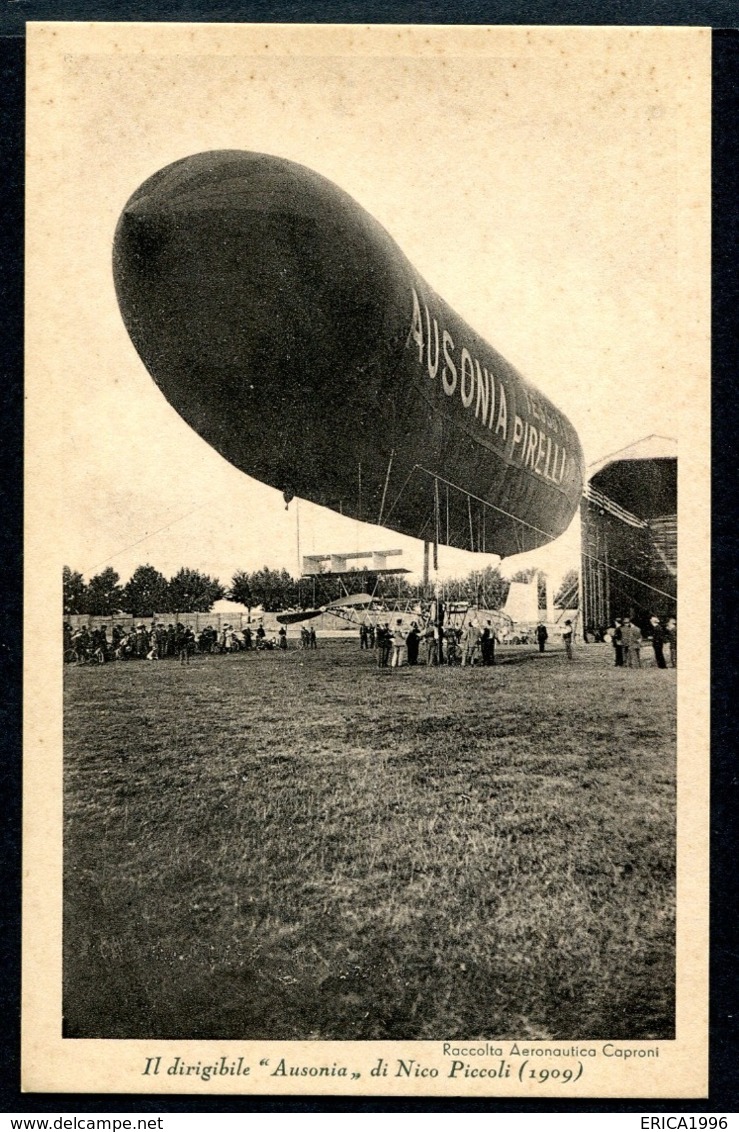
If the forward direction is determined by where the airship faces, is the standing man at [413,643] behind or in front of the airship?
behind

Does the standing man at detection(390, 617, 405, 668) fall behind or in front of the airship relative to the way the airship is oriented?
behind

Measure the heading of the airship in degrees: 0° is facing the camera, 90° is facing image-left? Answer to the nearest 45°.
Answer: approximately 45°
